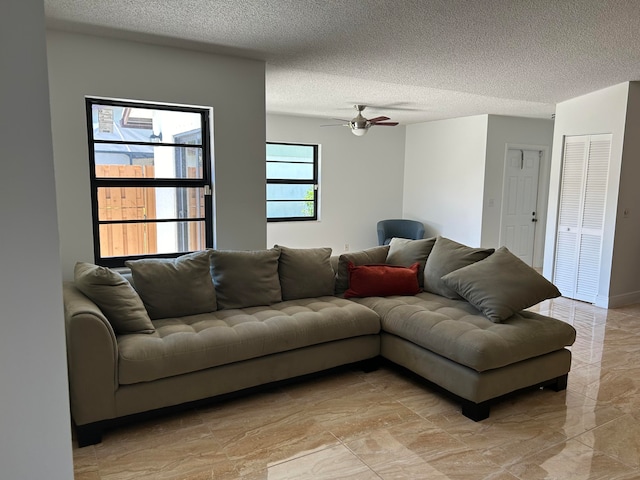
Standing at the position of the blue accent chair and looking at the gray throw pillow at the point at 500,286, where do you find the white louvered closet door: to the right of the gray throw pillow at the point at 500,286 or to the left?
left

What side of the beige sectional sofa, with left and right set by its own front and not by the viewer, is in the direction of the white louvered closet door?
left

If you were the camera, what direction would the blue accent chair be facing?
facing the viewer

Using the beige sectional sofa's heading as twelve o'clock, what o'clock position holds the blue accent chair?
The blue accent chair is roughly at 8 o'clock from the beige sectional sofa.

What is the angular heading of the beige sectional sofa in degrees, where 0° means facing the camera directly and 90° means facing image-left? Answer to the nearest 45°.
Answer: approximately 315°

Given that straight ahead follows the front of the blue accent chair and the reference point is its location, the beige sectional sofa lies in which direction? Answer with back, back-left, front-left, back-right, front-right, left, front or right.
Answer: front

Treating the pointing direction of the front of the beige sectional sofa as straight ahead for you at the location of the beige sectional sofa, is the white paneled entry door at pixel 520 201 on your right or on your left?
on your left

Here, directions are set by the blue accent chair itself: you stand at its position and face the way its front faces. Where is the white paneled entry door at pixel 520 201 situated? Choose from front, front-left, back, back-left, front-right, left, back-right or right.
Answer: left

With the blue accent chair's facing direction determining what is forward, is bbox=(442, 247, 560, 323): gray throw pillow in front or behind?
in front

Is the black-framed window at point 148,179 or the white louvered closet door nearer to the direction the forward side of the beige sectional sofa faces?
the white louvered closet door

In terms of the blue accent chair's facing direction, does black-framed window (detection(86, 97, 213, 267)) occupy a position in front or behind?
in front

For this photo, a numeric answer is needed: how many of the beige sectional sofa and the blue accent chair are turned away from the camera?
0

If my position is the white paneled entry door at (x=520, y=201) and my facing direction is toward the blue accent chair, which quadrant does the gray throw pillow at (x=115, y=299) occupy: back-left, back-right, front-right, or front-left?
front-left

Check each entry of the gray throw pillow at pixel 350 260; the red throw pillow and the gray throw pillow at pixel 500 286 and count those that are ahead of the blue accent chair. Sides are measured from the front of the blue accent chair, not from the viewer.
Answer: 3

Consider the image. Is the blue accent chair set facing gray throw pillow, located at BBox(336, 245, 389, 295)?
yes
